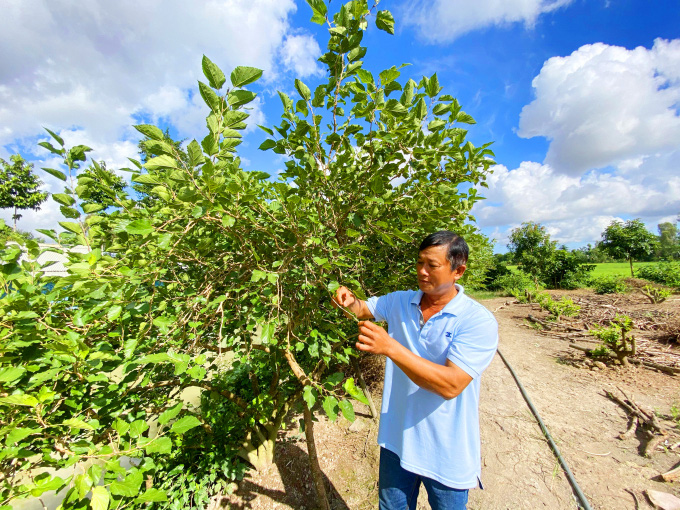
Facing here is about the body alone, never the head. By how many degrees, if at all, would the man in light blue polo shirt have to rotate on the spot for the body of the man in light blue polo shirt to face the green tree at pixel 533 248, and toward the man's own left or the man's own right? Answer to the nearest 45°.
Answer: approximately 135° to the man's own right

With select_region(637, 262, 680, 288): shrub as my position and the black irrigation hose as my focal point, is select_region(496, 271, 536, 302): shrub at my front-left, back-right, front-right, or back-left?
front-right

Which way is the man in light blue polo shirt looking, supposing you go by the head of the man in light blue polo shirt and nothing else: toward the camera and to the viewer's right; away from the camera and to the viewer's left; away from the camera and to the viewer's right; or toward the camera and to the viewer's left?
toward the camera and to the viewer's left

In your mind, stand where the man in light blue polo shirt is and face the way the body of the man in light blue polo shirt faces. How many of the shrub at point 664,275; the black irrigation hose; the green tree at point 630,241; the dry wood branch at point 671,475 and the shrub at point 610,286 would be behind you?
5

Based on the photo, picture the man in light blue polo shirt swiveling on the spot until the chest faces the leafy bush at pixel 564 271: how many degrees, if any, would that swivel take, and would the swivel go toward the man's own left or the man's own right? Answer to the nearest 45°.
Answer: approximately 180°

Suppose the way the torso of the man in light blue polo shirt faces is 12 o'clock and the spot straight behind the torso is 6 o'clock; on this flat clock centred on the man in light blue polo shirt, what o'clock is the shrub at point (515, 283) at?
The shrub is roughly at 5 o'clock from the man in light blue polo shirt.

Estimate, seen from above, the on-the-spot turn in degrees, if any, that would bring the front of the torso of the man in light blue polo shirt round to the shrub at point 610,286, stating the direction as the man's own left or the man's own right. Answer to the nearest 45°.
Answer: approximately 180°

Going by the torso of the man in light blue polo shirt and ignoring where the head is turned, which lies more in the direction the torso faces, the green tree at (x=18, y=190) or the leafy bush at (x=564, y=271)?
the green tree

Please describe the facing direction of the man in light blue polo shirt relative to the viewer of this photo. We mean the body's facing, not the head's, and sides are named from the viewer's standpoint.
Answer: facing the viewer and to the left of the viewer

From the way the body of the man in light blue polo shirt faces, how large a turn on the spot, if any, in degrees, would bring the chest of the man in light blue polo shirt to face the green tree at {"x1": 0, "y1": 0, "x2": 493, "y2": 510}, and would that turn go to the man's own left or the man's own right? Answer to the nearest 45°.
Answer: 0° — they already face it

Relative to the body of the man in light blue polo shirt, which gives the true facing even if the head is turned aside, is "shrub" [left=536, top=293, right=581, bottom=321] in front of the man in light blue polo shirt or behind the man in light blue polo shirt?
behind

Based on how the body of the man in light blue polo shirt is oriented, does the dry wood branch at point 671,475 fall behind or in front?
behind
